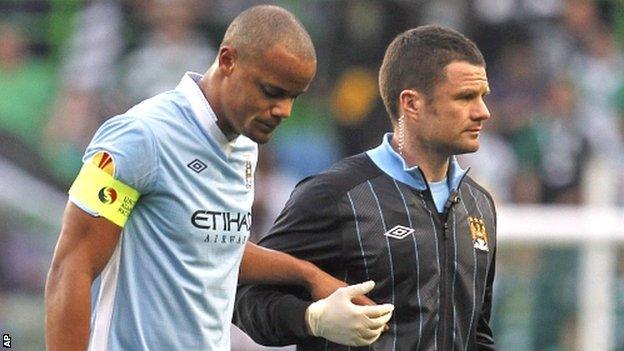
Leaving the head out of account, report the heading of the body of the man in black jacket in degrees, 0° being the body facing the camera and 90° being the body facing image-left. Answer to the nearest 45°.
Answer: approximately 315°
